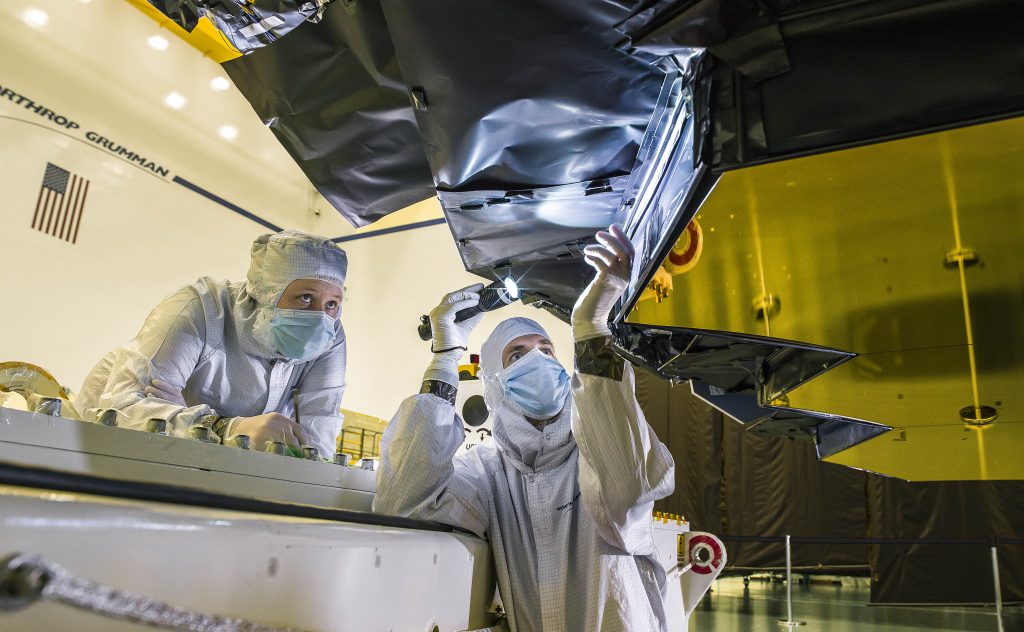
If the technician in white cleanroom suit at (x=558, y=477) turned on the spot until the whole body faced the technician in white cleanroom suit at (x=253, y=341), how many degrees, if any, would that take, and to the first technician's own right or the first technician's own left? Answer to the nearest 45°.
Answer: approximately 135° to the first technician's own right

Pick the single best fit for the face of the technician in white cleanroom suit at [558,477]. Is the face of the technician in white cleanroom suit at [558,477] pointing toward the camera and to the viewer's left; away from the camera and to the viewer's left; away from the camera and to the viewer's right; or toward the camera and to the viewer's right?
toward the camera and to the viewer's right

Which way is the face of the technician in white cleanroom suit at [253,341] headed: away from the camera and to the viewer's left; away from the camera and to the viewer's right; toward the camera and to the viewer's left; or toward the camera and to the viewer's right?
toward the camera and to the viewer's right

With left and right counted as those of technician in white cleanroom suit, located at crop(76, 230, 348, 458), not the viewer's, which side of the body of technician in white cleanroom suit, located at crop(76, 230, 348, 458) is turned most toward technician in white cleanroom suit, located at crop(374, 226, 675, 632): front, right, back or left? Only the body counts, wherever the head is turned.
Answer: front

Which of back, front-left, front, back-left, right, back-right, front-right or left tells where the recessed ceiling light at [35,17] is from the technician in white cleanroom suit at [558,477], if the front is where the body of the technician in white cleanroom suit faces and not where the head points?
back-right

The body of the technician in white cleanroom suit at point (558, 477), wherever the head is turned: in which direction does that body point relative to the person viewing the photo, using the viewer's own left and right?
facing the viewer

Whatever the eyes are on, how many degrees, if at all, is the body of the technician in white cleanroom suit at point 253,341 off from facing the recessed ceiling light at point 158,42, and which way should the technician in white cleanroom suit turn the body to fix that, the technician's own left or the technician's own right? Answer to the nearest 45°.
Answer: approximately 135° to the technician's own left

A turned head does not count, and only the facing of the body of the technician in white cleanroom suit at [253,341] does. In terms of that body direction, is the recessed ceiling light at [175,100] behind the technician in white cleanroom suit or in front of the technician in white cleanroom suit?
behind

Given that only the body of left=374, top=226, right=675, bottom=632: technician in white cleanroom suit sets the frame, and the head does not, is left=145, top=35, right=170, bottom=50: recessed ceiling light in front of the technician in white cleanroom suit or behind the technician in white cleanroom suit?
behind

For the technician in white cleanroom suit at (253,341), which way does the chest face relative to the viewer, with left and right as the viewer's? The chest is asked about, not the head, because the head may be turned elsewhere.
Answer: facing the viewer and to the right of the viewer

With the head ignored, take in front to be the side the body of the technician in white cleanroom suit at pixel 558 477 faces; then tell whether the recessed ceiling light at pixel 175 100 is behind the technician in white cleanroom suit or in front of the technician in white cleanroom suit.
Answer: behind
